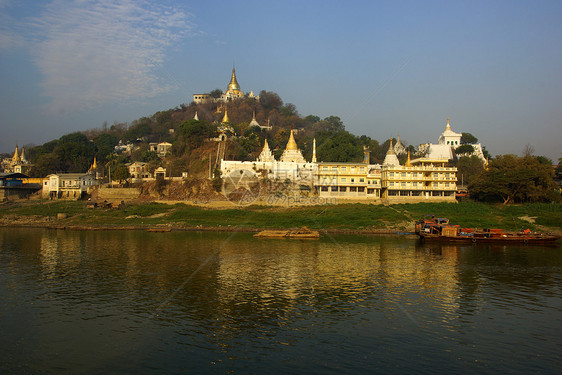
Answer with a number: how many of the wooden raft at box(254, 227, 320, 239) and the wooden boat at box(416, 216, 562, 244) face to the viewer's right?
1

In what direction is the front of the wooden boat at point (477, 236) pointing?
to the viewer's right

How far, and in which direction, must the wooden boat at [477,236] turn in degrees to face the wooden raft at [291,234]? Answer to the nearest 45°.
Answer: approximately 180°
